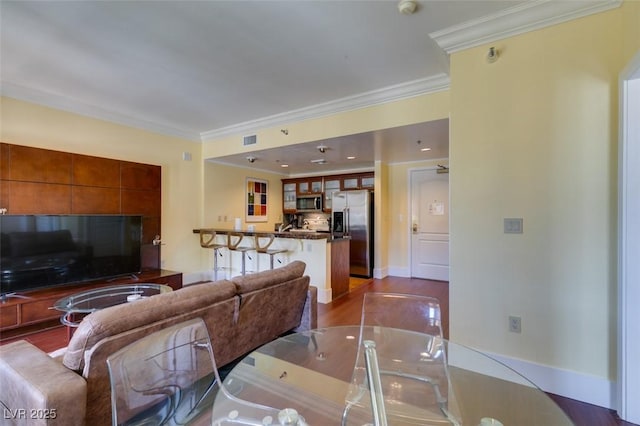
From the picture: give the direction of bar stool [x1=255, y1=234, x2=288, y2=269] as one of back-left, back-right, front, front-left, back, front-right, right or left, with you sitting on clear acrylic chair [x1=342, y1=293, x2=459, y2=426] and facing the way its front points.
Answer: back-right

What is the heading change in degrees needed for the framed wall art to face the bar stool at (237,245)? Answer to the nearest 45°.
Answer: approximately 45° to its right

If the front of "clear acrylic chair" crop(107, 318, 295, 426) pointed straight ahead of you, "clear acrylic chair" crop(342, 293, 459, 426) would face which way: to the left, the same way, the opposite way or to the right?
to the right

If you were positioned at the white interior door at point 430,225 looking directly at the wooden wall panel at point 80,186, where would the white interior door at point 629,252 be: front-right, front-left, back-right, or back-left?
front-left

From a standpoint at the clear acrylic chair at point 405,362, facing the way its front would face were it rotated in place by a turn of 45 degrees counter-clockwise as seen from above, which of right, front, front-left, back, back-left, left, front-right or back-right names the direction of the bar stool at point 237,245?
back

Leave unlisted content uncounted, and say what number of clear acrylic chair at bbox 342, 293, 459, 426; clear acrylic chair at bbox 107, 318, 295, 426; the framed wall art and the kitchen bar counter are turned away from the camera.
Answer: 0

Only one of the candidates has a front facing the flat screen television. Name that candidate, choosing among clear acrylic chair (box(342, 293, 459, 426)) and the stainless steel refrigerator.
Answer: the stainless steel refrigerator

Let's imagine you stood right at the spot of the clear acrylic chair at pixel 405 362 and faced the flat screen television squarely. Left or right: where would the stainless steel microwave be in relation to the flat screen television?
right

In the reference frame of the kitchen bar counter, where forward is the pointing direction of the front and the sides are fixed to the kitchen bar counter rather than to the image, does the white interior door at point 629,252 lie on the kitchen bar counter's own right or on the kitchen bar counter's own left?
on the kitchen bar counter's own left

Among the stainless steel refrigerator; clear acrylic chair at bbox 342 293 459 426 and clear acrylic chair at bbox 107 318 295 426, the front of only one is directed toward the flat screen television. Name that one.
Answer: the stainless steel refrigerator

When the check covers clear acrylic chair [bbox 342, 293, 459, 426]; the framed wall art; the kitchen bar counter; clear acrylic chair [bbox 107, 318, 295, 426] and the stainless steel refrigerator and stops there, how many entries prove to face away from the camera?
0

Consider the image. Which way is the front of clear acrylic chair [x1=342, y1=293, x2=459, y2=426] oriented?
toward the camera

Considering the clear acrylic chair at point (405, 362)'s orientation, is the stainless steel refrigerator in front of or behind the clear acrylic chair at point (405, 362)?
behind

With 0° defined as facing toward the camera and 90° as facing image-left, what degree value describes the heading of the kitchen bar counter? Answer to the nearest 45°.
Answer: approximately 45°

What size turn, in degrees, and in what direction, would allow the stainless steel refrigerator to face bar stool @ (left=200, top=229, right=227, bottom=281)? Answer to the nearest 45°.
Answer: approximately 45° to its right

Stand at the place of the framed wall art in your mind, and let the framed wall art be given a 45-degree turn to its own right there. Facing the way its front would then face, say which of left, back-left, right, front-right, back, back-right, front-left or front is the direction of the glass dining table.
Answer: front

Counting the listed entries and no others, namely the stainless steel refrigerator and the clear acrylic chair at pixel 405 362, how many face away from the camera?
0

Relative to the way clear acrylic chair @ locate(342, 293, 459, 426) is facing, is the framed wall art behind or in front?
behind

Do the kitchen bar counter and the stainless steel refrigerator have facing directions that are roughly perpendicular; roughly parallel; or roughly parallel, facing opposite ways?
roughly parallel

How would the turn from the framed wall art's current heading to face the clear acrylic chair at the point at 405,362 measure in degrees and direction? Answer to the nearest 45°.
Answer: approximately 45° to its right
